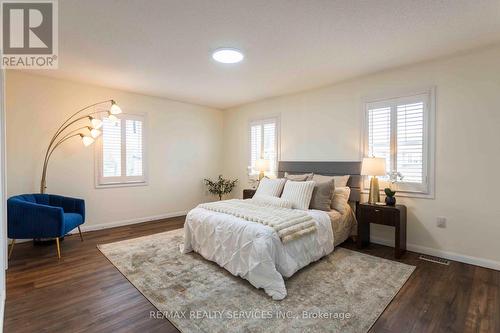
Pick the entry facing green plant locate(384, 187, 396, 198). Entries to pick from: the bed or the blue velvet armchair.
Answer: the blue velvet armchair

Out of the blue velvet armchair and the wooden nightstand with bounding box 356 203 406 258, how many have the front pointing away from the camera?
0

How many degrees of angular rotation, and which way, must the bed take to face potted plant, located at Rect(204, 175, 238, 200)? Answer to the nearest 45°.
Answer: approximately 135° to its right

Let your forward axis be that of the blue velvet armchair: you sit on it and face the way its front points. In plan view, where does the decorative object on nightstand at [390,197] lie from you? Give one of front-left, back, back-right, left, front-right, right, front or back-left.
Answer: front

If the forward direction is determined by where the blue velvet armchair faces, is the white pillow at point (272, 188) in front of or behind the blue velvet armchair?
in front

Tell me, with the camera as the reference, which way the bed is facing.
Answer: facing the viewer and to the left of the viewer

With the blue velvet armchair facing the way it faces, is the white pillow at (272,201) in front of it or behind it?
in front

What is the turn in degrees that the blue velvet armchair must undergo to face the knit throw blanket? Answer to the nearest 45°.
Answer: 0° — it already faces it

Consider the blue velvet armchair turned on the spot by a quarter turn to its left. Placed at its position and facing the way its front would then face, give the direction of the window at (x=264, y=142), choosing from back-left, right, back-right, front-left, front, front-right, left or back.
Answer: front-right

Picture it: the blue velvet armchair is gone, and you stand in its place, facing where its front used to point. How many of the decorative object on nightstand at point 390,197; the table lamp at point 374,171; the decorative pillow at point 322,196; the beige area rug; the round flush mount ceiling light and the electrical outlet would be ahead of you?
6

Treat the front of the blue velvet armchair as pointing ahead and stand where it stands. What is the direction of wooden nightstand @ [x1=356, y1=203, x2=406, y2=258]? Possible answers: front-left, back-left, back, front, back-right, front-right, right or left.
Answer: front

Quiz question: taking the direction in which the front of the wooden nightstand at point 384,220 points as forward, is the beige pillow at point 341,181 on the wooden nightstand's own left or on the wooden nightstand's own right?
on the wooden nightstand's own right

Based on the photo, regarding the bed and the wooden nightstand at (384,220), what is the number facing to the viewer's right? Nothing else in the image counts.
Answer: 0

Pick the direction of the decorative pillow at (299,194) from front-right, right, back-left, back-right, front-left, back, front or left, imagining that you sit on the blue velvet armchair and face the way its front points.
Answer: front

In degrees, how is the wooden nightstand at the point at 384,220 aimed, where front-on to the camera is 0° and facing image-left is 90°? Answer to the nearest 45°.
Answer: approximately 45°

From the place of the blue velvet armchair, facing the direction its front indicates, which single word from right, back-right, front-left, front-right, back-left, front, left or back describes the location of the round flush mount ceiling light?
front

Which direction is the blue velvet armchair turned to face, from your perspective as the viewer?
facing the viewer and to the right of the viewer

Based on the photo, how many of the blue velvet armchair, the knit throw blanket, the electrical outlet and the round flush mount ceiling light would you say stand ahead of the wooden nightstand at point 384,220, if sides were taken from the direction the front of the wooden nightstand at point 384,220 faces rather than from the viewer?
3

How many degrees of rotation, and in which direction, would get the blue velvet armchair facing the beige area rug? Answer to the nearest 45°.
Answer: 0° — it already faces it
